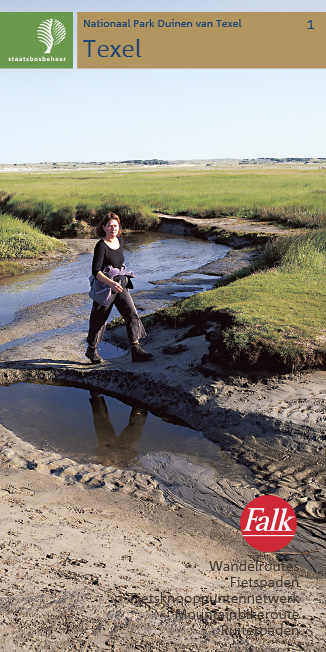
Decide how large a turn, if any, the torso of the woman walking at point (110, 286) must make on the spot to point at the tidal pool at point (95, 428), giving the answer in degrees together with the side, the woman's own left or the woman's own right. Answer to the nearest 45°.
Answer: approximately 45° to the woman's own right

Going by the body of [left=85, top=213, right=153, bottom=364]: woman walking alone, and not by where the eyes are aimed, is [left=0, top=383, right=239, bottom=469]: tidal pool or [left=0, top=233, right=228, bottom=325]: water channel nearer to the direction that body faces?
the tidal pool

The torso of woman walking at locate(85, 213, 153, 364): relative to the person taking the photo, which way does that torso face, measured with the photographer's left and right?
facing the viewer and to the right of the viewer

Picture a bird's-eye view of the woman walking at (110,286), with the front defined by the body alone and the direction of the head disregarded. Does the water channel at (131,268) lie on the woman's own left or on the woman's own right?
on the woman's own left
